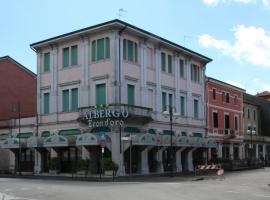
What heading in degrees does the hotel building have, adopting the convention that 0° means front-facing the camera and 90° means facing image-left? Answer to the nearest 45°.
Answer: approximately 0°
